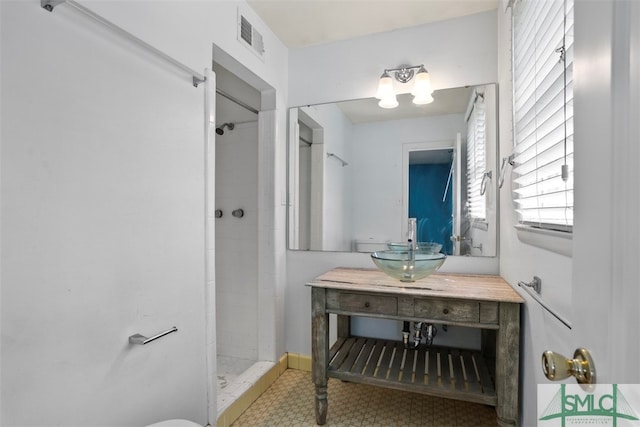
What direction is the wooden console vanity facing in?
toward the camera

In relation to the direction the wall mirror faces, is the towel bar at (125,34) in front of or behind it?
in front

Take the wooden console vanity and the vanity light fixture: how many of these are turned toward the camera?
2

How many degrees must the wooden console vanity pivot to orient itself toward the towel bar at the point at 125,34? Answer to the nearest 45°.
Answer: approximately 45° to its right

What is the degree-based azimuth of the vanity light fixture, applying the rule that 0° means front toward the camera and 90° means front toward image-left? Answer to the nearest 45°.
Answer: approximately 0°

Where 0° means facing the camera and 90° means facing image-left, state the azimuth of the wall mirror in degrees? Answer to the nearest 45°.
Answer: approximately 0°

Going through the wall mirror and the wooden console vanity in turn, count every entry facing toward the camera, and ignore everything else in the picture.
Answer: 2
